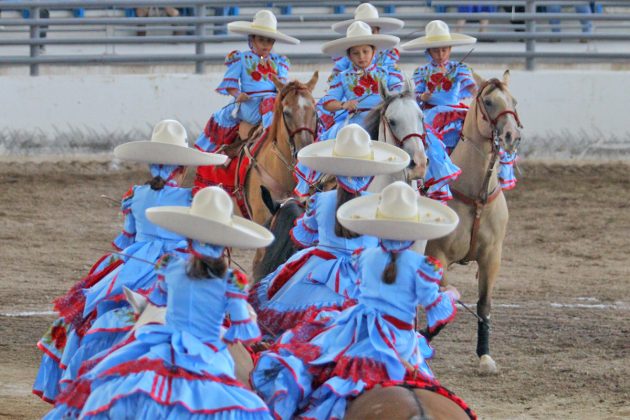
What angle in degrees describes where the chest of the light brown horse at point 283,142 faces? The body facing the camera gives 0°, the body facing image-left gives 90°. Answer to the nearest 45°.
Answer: approximately 315°

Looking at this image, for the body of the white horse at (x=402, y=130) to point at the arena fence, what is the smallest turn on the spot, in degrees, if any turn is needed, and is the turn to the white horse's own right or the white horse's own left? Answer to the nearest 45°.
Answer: approximately 135° to the white horse's own left

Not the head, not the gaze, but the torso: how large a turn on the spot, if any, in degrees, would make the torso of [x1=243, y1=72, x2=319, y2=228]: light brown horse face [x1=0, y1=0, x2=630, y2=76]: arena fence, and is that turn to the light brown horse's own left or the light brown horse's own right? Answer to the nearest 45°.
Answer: approximately 135° to the light brown horse's own left

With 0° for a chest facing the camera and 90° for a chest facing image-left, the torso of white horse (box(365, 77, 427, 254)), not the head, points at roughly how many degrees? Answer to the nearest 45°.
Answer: approximately 315°

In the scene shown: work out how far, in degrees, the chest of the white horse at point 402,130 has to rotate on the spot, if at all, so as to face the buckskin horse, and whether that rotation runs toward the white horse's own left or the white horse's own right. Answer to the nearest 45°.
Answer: approximately 90° to the white horse's own left
